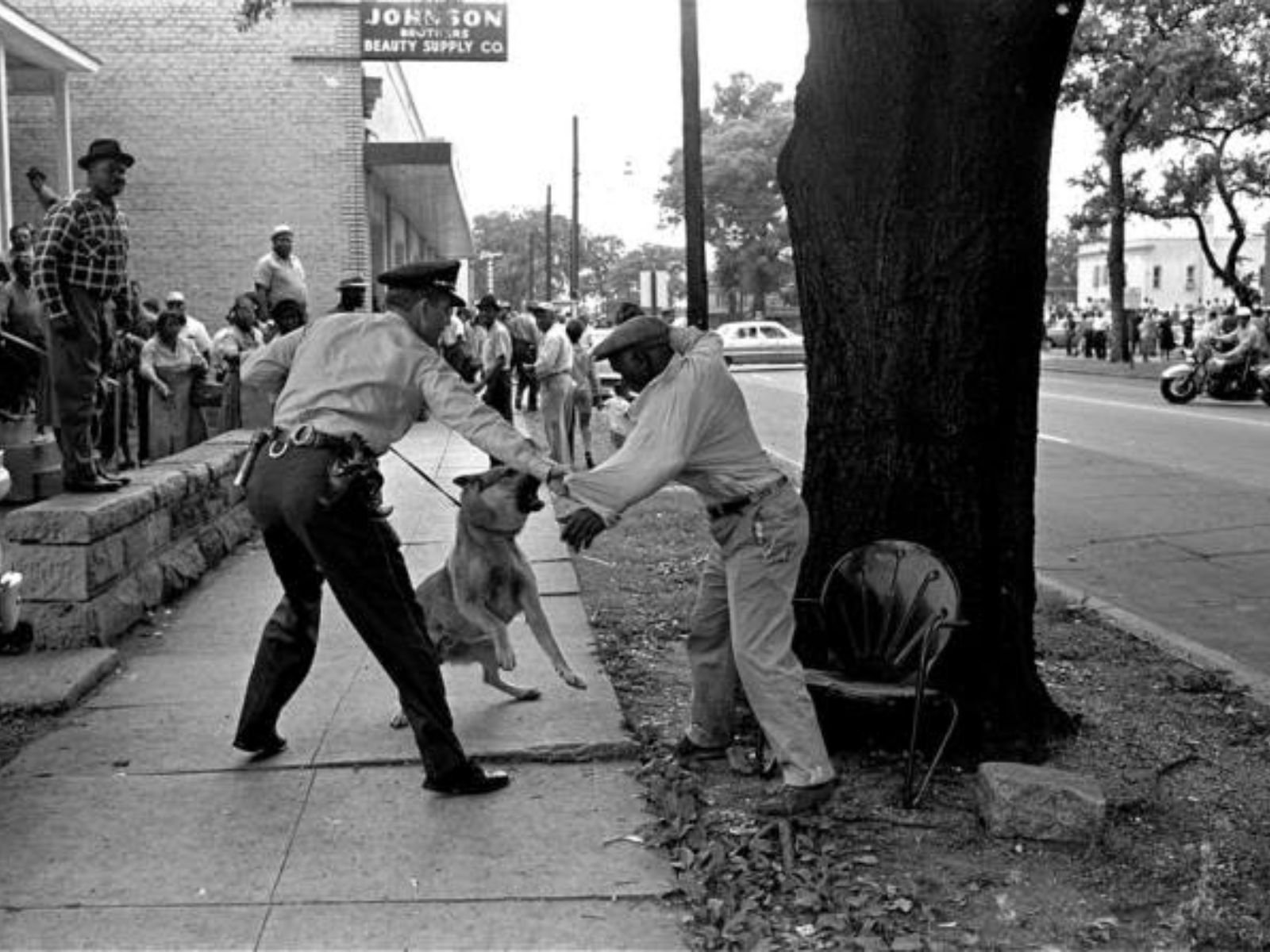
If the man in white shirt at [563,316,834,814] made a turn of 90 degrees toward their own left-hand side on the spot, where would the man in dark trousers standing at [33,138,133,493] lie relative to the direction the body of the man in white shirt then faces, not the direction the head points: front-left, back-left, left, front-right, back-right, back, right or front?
back-right

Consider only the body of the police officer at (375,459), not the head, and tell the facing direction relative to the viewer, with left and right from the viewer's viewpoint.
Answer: facing away from the viewer and to the right of the viewer

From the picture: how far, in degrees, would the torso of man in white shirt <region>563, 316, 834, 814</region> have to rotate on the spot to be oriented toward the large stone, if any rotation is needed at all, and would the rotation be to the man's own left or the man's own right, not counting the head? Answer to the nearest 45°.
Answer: approximately 180°

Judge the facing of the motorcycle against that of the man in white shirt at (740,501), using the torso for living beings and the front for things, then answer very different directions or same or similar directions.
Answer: same or similar directions

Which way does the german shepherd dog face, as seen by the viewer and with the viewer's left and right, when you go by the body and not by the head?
facing the viewer and to the right of the viewer

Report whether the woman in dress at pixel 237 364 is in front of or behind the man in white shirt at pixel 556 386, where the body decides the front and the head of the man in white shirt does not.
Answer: in front

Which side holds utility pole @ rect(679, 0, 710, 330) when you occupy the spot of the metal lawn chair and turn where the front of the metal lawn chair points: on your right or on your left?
on your right

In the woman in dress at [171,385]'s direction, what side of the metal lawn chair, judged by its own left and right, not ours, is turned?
right

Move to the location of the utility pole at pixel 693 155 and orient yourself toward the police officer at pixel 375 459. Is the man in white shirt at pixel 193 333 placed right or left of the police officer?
right

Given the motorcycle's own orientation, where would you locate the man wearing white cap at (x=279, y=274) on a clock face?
The man wearing white cap is roughly at 10 o'clock from the motorcycle.

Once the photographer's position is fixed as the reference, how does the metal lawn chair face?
facing the viewer and to the left of the viewer

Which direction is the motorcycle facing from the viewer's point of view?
to the viewer's left

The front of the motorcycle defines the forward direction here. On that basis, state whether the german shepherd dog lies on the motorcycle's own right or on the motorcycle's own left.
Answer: on the motorcycle's own left

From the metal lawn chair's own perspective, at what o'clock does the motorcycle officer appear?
The motorcycle officer is roughly at 5 o'clock from the metal lawn chair.

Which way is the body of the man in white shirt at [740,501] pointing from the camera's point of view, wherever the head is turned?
to the viewer's left
